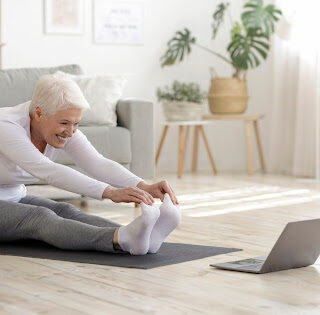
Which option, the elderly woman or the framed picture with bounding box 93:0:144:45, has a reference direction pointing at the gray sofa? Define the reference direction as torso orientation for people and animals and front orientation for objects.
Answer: the framed picture

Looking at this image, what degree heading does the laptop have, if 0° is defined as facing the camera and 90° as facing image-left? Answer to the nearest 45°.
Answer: approximately 135°

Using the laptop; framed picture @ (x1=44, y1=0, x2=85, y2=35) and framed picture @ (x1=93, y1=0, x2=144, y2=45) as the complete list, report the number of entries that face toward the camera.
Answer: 2

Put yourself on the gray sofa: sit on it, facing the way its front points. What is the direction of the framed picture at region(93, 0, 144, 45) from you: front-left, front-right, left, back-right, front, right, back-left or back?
back

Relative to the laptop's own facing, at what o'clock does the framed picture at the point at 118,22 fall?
The framed picture is roughly at 1 o'clock from the laptop.

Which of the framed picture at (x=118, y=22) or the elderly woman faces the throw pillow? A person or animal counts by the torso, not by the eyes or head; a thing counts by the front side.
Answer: the framed picture

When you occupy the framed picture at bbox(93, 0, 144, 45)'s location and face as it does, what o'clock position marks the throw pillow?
The throw pillow is roughly at 12 o'clock from the framed picture.

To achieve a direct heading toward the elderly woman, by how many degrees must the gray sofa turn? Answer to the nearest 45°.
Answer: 0° — it already faces them

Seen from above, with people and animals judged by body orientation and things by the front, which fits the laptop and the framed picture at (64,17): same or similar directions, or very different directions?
very different directions
